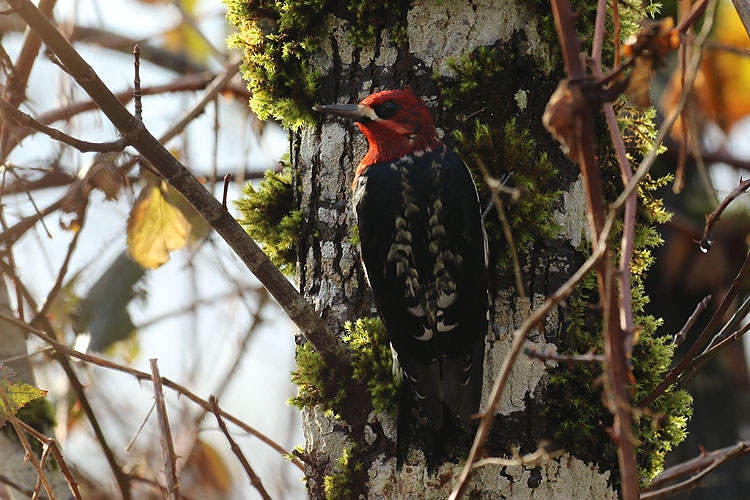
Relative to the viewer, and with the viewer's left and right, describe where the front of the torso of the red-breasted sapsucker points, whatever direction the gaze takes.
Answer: facing away from the viewer and to the left of the viewer

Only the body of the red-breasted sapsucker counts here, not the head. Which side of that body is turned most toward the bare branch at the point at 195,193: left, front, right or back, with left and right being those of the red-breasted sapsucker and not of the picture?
left
